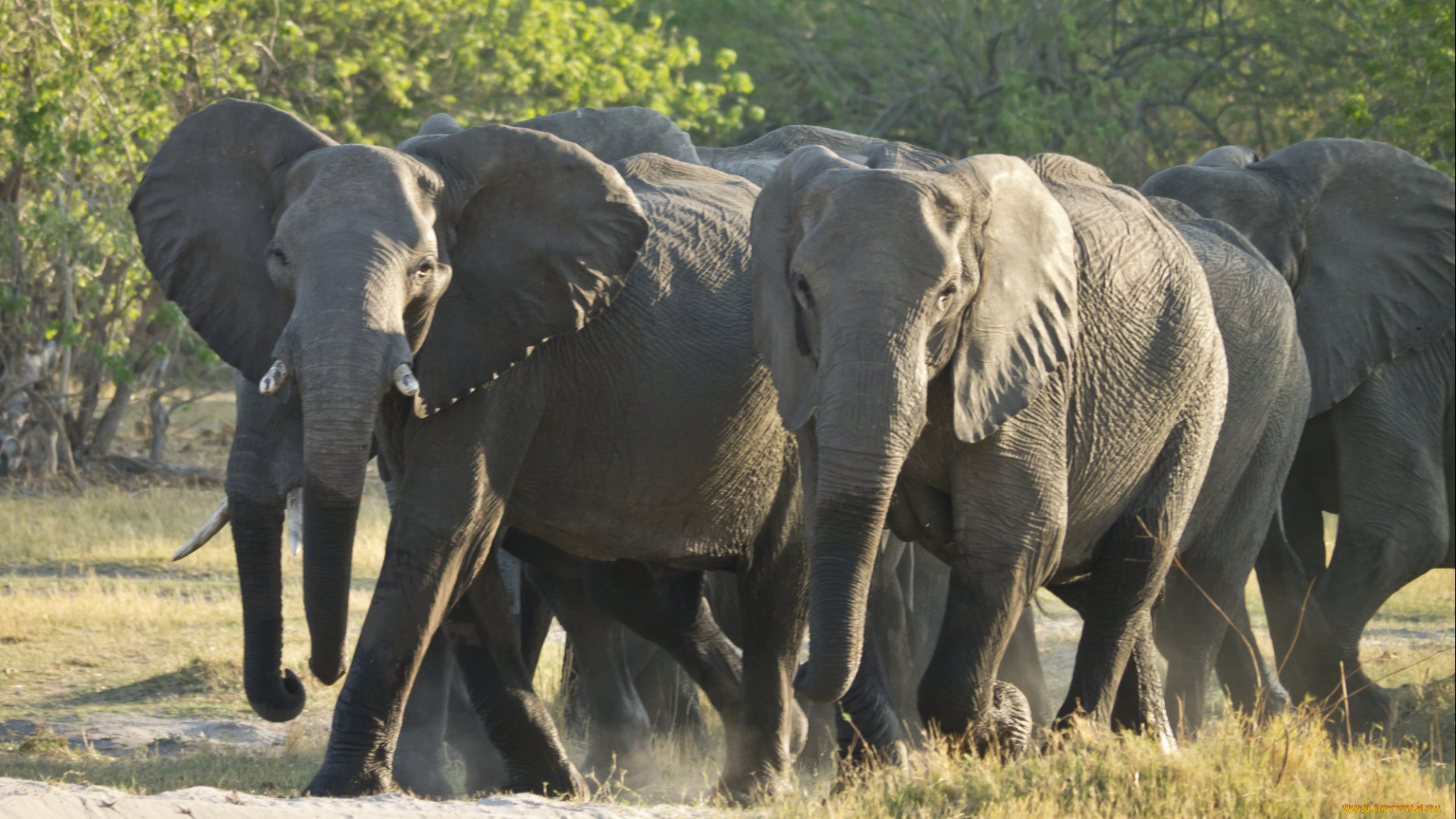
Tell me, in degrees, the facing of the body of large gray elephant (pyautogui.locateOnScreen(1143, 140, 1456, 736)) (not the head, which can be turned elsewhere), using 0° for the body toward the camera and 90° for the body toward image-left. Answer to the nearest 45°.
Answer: approximately 90°

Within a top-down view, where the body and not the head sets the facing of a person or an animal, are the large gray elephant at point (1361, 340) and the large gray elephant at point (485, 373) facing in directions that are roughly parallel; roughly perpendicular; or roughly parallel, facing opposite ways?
roughly parallel

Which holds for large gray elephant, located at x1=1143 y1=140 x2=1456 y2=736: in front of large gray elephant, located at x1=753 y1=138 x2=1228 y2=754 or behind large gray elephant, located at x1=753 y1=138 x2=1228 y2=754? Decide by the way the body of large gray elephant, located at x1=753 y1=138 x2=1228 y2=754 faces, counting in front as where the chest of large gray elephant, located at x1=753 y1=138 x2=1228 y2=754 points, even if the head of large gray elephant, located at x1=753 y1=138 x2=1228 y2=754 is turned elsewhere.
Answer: behind

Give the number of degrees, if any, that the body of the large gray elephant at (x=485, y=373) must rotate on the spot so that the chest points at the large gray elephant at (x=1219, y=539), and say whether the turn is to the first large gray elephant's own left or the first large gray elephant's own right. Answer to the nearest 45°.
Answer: approximately 135° to the first large gray elephant's own left
